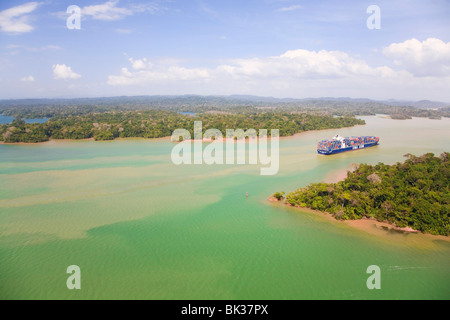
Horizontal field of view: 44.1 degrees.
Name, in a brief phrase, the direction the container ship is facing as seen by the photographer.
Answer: facing away from the viewer and to the right of the viewer

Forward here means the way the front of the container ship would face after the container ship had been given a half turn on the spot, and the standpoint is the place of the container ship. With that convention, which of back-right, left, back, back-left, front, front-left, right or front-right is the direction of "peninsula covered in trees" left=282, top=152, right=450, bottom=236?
front-left
